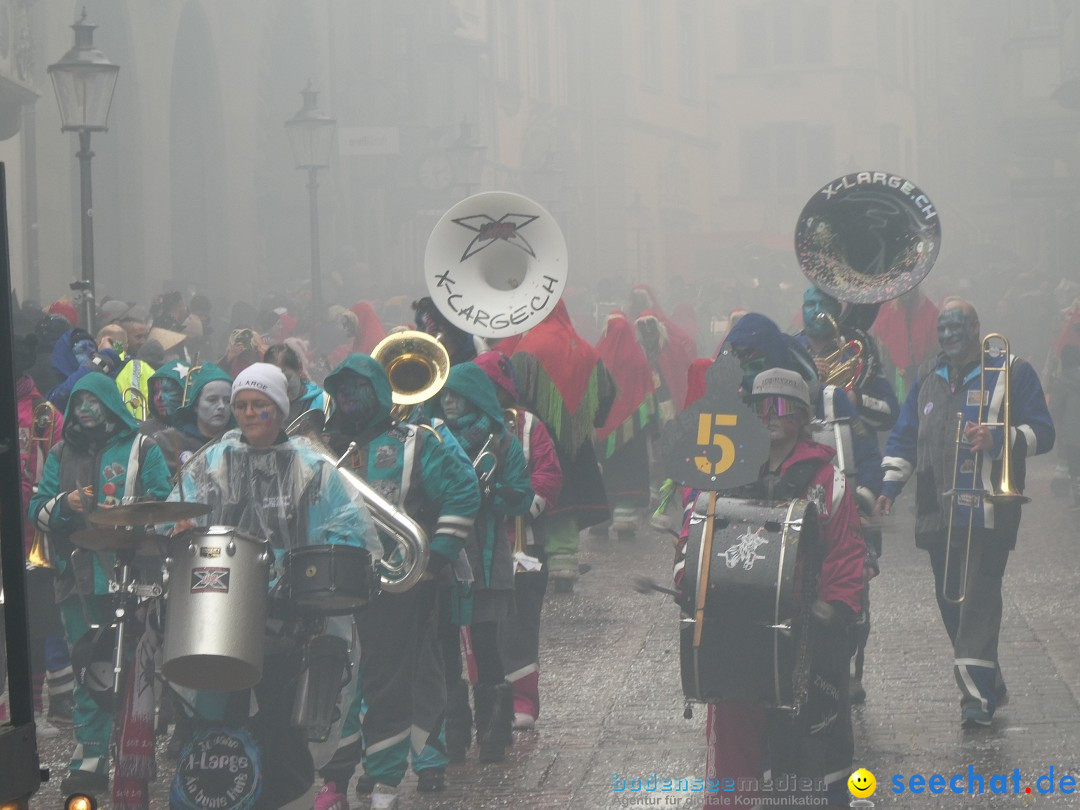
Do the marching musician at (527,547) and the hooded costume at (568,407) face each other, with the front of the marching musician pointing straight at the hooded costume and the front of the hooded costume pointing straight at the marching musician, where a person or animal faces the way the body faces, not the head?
no

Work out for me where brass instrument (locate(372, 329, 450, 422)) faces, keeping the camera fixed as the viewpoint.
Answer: facing the viewer

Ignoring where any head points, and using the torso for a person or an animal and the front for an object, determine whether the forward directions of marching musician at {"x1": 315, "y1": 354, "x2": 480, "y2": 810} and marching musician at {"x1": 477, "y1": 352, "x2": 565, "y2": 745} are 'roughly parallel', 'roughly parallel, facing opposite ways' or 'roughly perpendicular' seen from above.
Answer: roughly parallel

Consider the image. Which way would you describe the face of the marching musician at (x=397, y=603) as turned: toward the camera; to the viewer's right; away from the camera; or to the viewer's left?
toward the camera

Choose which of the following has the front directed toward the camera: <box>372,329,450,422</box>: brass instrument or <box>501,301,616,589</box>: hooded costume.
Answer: the brass instrument

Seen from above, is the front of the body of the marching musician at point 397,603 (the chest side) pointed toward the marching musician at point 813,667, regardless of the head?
no

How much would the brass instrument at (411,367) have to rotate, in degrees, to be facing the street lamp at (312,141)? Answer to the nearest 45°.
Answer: approximately 180°

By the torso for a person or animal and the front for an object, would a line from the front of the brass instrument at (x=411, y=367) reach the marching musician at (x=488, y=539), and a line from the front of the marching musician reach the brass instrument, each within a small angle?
no

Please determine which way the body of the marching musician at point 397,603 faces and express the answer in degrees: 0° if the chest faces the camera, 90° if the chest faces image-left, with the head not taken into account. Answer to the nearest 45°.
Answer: approximately 45°

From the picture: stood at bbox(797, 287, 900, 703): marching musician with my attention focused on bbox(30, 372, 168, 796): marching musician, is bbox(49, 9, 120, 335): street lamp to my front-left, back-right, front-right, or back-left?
front-right

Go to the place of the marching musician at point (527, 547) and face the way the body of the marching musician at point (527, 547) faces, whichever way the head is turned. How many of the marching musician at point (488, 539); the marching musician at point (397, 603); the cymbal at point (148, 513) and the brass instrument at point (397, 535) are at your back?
0

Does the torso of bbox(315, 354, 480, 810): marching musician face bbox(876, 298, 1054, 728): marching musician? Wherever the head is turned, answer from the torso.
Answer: no

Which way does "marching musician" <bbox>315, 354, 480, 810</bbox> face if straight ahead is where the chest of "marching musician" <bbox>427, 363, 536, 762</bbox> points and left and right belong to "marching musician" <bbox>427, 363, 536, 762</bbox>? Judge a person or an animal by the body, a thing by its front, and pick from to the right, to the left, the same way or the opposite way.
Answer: the same way

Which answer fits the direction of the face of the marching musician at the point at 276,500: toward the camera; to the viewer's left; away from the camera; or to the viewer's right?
toward the camera

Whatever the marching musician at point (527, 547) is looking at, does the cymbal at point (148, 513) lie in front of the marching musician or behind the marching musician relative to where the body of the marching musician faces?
in front

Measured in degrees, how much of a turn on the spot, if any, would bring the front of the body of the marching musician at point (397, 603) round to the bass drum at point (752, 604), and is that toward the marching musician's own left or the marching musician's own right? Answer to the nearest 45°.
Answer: approximately 90° to the marching musician's own left
